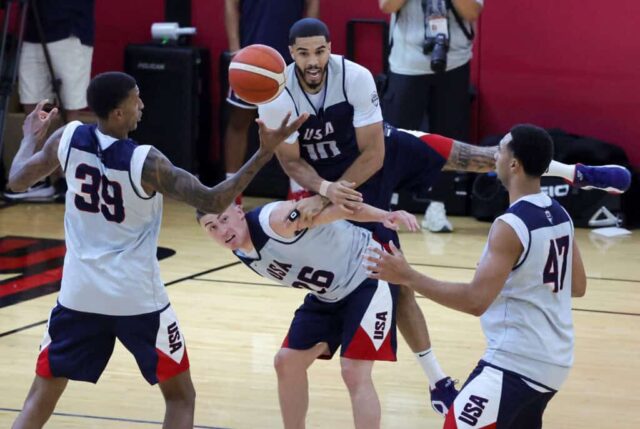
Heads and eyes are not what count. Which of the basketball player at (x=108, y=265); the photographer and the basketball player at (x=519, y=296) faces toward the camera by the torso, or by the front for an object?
the photographer

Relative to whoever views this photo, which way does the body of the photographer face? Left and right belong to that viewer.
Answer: facing the viewer

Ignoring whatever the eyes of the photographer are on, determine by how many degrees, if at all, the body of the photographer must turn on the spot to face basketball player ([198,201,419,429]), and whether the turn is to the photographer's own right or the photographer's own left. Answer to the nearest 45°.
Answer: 0° — they already face them

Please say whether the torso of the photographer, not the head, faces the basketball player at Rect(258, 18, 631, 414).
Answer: yes

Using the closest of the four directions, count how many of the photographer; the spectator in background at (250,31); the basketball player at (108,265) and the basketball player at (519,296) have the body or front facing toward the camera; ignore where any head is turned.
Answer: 2

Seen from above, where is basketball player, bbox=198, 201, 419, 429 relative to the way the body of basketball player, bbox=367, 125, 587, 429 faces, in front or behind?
in front

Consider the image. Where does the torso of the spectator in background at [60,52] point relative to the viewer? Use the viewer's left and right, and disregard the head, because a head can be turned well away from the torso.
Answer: facing the viewer and to the left of the viewer

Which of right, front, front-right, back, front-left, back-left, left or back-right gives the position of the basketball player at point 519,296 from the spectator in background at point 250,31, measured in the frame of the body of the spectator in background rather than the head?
front

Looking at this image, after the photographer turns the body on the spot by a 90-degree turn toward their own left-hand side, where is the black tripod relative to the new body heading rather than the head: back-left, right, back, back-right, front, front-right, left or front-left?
back

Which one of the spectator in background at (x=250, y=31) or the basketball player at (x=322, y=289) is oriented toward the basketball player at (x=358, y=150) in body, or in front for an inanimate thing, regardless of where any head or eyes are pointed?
the spectator in background

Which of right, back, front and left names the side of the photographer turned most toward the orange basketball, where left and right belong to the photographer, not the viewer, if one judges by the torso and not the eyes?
front

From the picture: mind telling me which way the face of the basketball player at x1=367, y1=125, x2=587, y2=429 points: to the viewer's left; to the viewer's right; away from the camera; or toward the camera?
to the viewer's left

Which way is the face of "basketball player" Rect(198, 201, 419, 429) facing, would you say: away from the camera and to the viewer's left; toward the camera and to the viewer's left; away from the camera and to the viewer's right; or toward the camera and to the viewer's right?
toward the camera and to the viewer's left

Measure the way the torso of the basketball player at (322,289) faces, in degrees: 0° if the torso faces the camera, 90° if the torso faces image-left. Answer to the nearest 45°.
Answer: approximately 45°

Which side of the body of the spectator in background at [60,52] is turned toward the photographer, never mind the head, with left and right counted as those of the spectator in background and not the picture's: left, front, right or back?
left
